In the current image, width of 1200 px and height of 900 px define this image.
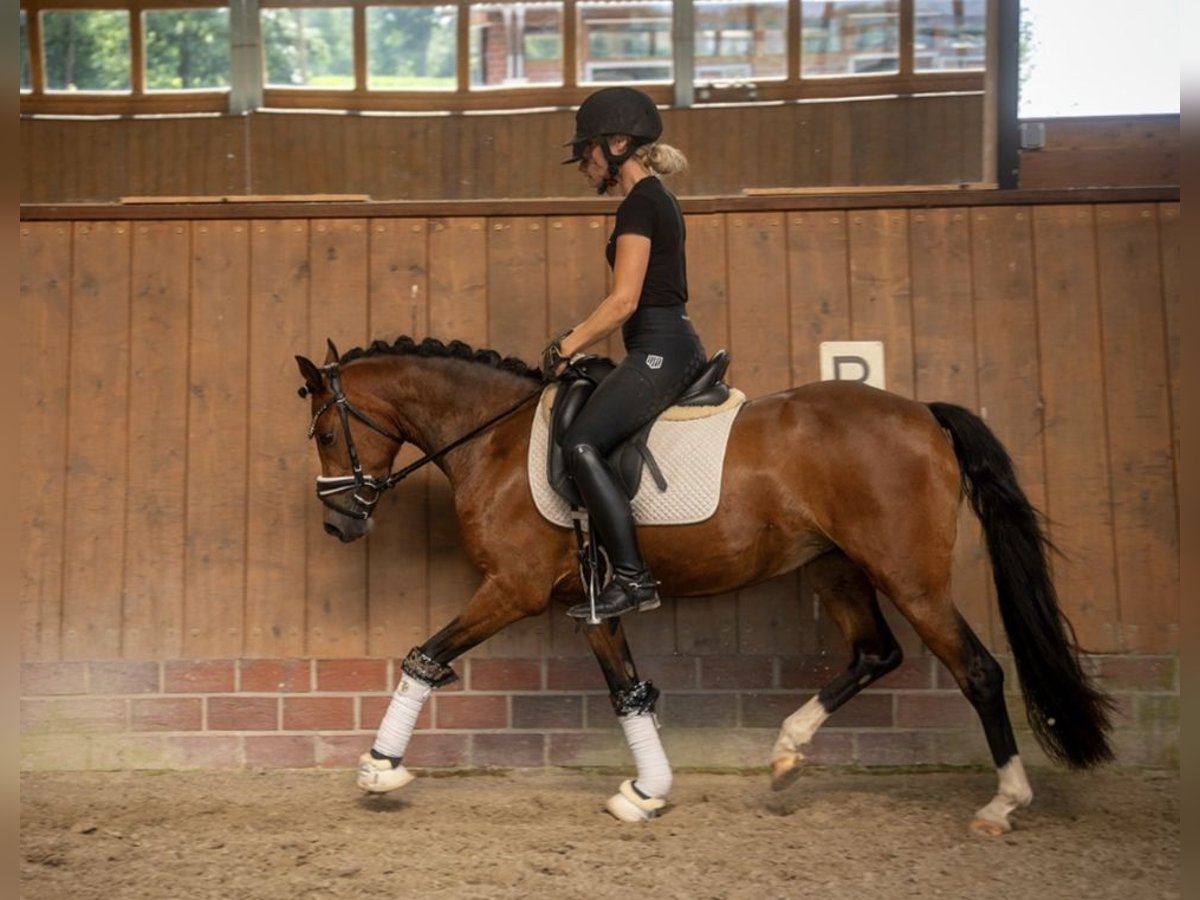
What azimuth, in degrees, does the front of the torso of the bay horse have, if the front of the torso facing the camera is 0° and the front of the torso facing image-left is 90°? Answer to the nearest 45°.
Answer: approximately 90°

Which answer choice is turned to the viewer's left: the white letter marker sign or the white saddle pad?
the white saddle pad

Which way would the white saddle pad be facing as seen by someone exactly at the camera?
facing to the left of the viewer

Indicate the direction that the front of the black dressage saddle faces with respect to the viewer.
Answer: facing to the left of the viewer

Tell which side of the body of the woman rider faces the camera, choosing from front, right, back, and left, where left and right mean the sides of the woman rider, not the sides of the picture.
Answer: left

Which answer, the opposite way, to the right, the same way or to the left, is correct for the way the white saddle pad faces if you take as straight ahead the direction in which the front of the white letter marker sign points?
to the right

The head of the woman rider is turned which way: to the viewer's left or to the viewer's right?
to the viewer's left
